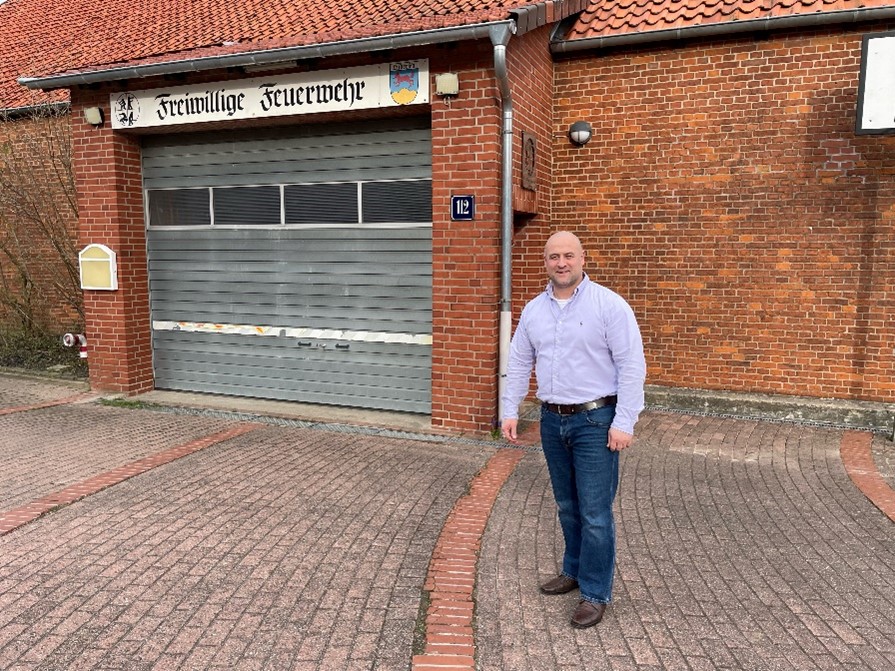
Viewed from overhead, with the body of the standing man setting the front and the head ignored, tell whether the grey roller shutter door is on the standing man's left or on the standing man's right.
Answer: on the standing man's right

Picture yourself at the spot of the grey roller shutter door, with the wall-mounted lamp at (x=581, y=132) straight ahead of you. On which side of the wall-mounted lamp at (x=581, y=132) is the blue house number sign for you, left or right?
right

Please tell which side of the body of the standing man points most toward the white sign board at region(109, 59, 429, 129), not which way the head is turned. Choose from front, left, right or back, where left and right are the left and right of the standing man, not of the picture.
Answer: right

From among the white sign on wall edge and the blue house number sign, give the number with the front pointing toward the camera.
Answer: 2

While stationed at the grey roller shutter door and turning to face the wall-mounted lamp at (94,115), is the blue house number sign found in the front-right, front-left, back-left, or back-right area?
back-left

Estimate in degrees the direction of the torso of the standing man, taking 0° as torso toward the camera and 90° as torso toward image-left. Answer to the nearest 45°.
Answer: approximately 45°
